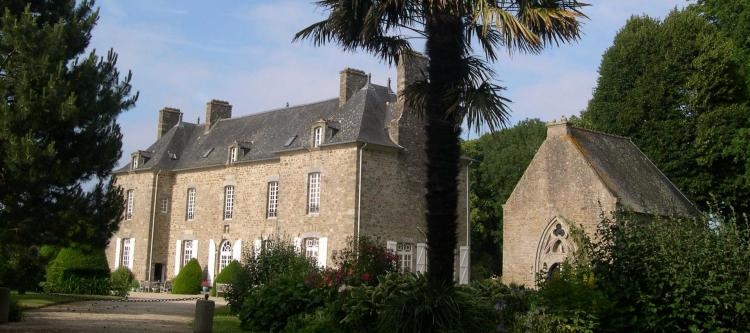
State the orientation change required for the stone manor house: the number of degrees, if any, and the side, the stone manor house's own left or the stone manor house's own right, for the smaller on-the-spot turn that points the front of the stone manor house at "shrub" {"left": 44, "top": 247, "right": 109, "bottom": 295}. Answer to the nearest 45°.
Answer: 0° — it already faces it

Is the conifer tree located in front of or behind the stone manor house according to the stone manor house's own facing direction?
in front

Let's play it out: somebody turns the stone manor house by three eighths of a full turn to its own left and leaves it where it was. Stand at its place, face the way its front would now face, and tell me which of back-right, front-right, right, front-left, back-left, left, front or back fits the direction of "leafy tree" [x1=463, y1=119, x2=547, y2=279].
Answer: front-left

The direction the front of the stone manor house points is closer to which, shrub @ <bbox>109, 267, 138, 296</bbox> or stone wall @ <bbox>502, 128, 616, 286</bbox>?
the shrub

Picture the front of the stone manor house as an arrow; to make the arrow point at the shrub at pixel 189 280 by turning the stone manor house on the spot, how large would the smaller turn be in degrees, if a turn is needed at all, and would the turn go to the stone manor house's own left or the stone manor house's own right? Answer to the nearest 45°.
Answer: approximately 90° to the stone manor house's own right

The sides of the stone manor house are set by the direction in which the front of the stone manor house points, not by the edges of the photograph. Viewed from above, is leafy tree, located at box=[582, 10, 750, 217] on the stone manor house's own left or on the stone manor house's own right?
on the stone manor house's own left

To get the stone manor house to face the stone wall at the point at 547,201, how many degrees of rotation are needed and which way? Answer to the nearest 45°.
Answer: approximately 90° to its left

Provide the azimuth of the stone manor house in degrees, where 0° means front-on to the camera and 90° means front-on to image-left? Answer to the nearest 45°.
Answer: approximately 45°

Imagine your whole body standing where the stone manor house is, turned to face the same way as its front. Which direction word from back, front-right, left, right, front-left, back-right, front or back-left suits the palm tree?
front-left

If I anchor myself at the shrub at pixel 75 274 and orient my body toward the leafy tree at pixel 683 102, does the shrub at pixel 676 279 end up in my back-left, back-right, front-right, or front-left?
front-right

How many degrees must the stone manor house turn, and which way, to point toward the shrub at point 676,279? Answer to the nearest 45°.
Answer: approximately 45° to its left
